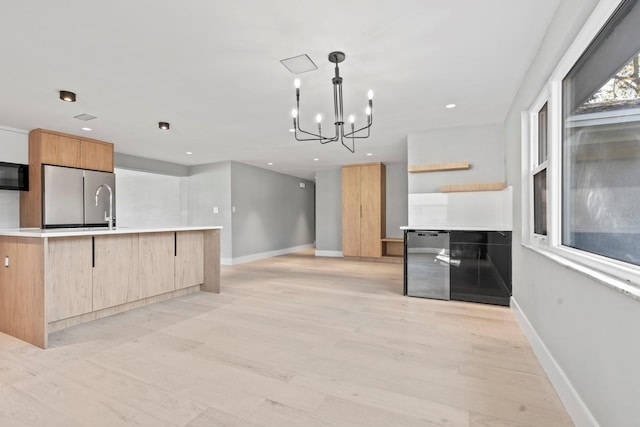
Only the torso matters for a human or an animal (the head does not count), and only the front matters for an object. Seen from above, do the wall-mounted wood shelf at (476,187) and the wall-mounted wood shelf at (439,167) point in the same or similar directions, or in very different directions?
same or similar directions

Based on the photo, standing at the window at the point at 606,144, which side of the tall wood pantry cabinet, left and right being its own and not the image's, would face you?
front

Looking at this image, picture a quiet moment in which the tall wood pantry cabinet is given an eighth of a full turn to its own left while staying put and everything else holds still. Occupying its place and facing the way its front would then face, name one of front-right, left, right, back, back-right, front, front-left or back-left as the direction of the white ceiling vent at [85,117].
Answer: right

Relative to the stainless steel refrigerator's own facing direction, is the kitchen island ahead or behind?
ahead

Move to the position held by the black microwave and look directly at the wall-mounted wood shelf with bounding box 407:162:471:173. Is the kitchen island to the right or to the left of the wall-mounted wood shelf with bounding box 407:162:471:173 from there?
right

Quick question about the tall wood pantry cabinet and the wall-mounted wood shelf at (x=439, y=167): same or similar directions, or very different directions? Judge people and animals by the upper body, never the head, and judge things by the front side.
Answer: same or similar directions

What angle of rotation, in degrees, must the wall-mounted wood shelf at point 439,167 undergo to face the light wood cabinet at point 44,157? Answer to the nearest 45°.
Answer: approximately 90° to its right

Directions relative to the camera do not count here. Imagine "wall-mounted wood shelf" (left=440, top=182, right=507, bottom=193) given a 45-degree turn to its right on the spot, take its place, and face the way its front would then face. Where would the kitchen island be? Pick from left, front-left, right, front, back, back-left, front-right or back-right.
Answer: front

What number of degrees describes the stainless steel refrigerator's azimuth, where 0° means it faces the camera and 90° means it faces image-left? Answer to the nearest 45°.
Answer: approximately 315°

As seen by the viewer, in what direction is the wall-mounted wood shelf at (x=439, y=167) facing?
toward the camera

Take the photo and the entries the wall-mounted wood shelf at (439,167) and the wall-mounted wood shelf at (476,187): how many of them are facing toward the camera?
2

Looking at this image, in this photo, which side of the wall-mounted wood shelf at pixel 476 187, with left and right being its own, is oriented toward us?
front

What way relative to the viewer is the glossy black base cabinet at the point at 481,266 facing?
toward the camera

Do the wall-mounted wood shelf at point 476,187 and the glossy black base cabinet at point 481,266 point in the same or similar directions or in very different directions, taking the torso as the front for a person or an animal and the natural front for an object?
same or similar directions
